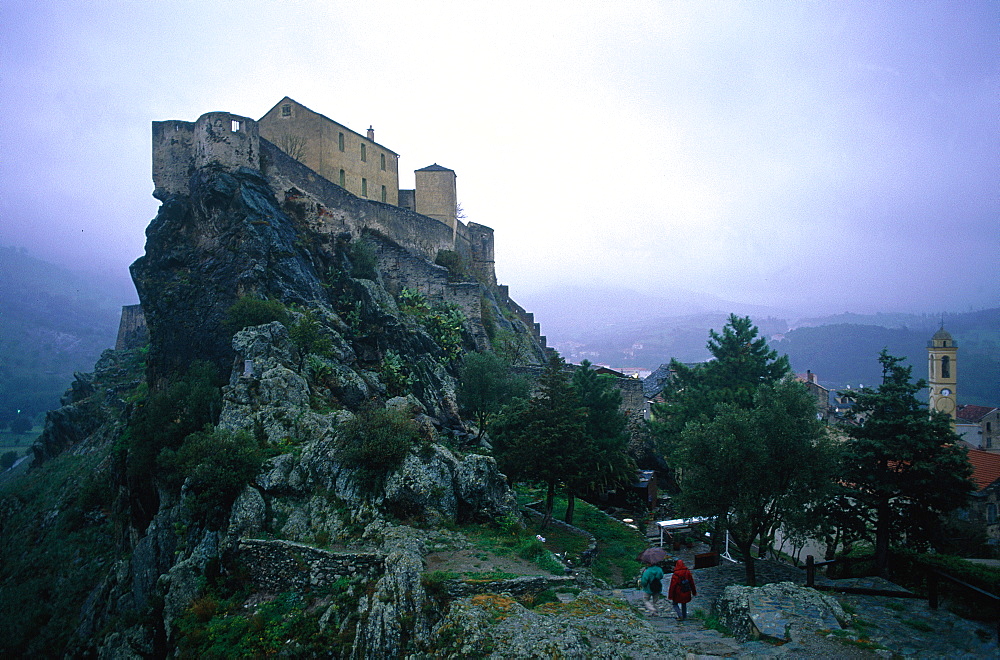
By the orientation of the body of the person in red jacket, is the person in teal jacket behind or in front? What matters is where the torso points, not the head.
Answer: in front

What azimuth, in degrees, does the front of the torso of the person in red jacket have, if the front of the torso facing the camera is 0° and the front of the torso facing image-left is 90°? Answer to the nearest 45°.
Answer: approximately 180°

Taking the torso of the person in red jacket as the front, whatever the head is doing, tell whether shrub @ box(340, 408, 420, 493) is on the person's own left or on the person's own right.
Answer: on the person's own left

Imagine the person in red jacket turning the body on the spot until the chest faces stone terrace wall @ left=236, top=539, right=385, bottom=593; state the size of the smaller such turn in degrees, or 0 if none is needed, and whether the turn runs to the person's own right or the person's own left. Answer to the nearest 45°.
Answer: approximately 90° to the person's own left

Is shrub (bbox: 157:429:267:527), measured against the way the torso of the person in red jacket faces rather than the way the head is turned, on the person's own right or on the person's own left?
on the person's own left

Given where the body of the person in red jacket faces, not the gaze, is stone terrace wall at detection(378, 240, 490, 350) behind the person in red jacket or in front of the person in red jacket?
in front
